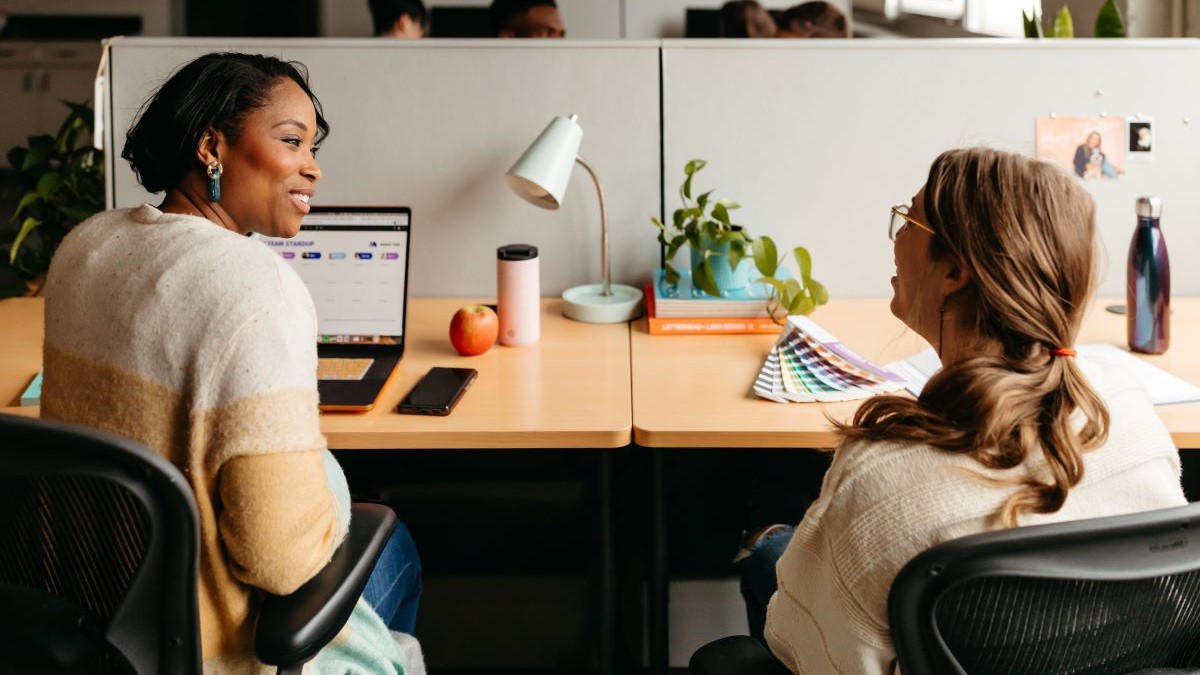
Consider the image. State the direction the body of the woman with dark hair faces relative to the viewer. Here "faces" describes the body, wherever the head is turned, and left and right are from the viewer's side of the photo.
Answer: facing away from the viewer and to the right of the viewer

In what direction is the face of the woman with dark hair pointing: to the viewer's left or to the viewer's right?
to the viewer's right

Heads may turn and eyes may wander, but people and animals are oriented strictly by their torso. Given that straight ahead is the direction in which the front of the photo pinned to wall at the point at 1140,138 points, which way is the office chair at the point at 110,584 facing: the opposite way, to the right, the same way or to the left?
the opposite way

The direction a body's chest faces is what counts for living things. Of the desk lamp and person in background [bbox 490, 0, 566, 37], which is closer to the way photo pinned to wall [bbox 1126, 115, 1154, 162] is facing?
the desk lamp

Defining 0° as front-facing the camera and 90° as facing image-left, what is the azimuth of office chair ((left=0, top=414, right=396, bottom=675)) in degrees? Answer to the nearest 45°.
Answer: approximately 225°

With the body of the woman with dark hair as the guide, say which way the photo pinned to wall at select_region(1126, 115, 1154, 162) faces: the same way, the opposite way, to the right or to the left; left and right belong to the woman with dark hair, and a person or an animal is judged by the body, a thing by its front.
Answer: the opposite way
